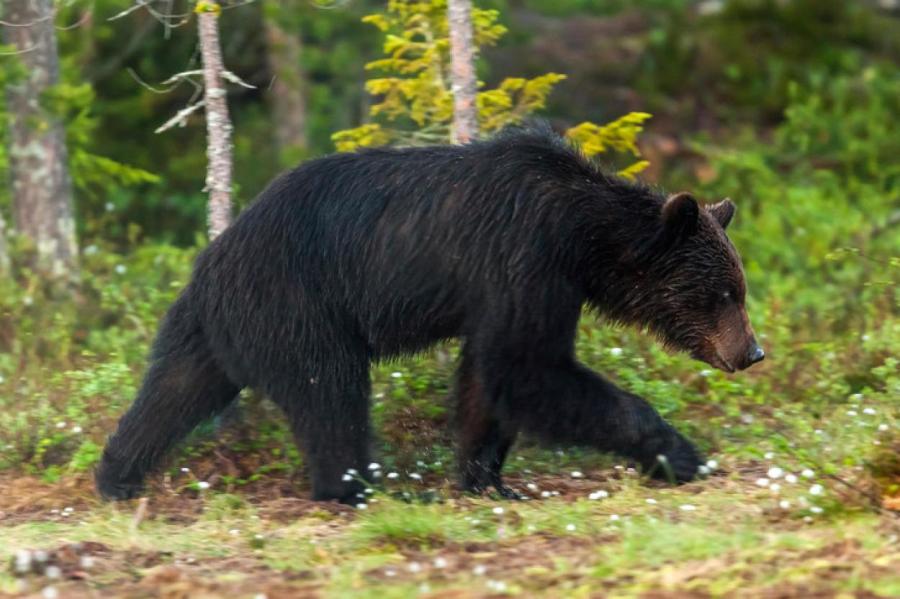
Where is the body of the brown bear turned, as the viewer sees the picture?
to the viewer's right

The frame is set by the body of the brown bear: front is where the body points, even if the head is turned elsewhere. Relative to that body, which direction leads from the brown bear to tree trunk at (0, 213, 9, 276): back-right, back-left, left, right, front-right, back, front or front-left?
back-left

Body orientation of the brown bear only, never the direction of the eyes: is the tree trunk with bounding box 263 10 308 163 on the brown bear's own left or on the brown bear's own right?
on the brown bear's own left

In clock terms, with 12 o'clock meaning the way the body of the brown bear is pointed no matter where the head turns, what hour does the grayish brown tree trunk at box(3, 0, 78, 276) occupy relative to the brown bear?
The grayish brown tree trunk is roughly at 8 o'clock from the brown bear.

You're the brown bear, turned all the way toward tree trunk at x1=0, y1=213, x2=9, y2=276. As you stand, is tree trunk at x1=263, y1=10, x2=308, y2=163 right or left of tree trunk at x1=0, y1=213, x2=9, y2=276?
right
